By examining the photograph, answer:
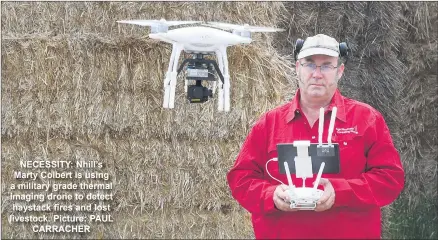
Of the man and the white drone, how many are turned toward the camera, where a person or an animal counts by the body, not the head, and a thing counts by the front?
2

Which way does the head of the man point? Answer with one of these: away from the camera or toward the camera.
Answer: toward the camera

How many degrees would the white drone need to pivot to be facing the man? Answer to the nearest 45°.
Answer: approximately 45° to its left

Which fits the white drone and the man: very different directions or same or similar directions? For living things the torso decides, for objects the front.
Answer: same or similar directions

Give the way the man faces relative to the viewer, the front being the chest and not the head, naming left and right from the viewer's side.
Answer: facing the viewer

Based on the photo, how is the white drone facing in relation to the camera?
toward the camera
